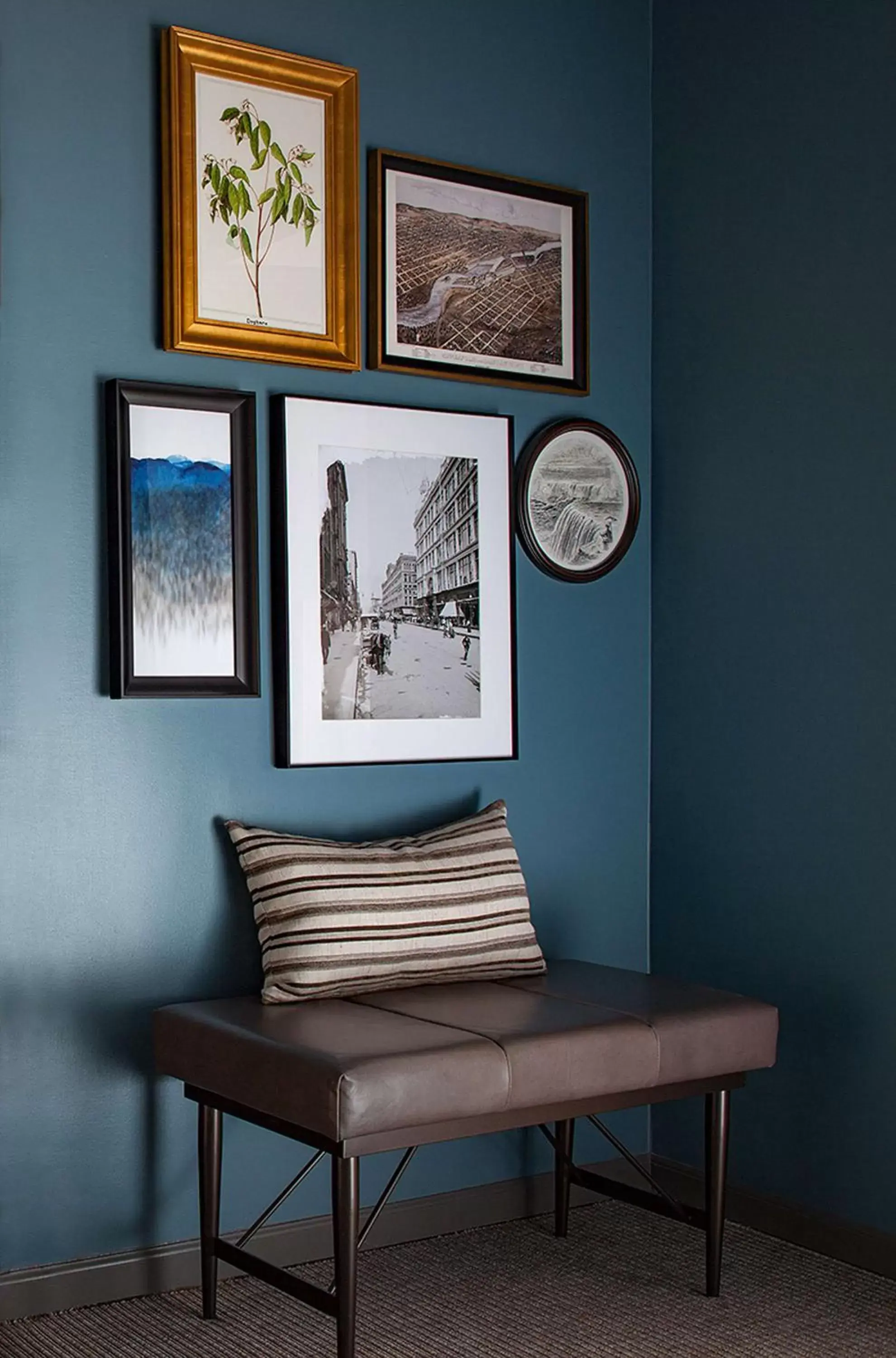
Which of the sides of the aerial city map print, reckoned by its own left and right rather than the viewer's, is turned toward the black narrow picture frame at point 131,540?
right

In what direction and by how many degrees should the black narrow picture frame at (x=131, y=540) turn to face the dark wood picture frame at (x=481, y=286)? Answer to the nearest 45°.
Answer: approximately 45° to its left

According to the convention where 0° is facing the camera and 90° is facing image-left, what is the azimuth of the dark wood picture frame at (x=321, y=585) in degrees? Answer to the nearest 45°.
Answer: approximately 315°

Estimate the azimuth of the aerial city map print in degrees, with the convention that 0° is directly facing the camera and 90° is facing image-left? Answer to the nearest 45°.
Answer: approximately 315°

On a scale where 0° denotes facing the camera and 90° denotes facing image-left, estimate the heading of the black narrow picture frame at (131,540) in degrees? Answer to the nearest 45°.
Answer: approximately 315°

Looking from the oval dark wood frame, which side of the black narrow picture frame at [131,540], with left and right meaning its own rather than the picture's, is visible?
left

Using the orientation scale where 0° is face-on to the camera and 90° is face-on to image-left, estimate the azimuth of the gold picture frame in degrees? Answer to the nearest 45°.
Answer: approximately 315°

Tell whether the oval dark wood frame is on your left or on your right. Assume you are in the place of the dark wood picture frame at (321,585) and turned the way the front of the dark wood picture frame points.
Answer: on your left
